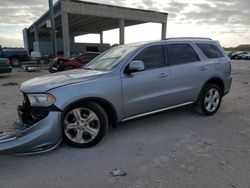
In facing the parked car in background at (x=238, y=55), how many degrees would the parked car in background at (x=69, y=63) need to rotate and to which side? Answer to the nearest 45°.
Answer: approximately 180°

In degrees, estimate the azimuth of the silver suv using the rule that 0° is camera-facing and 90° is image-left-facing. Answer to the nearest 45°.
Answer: approximately 45°

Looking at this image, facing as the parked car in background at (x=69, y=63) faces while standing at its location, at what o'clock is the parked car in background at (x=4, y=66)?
the parked car in background at (x=4, y=66) is roughly at 1 o'clock from the parked car in background at (x=69, y=63).
